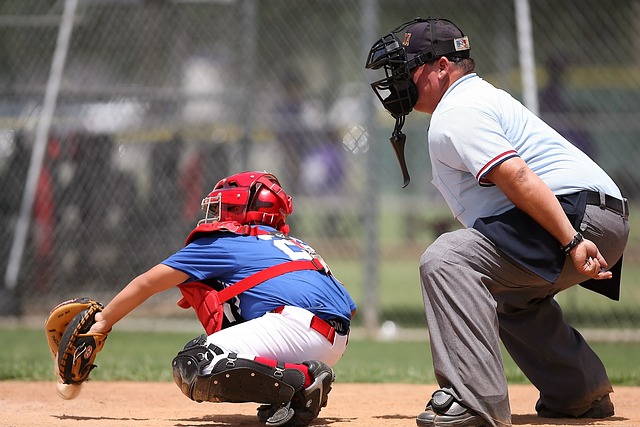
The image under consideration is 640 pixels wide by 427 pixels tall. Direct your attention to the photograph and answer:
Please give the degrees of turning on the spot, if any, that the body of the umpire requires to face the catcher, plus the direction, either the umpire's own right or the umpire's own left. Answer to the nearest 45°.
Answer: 0° — they already face them

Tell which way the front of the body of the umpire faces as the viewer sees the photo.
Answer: to the viewer's left
